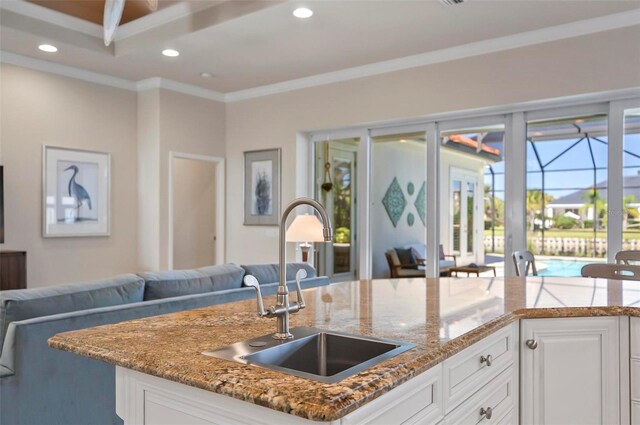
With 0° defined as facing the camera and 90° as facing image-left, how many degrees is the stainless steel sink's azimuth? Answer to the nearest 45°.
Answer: approximately 315°

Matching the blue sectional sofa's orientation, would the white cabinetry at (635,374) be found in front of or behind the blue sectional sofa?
behind

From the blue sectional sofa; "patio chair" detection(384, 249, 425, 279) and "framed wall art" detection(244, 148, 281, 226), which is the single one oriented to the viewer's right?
the patio chair

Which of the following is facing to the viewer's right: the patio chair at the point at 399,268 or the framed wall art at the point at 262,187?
the patio chair

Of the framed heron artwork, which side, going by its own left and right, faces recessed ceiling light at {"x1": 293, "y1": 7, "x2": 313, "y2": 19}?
front

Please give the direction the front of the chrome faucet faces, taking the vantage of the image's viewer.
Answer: facing the viewer and to the right of the viewer

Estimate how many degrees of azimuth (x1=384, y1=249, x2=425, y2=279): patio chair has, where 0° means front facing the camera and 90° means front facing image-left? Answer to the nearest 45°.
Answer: approximately 270°

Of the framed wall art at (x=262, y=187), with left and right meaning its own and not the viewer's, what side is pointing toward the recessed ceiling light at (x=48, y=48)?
front

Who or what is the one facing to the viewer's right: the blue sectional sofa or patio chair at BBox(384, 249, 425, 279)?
the patio chair

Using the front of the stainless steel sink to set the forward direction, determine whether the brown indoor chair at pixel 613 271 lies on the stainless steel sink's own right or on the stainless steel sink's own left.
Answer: on the stainless steel sink's own left

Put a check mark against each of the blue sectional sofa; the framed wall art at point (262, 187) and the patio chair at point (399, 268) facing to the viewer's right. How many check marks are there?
1

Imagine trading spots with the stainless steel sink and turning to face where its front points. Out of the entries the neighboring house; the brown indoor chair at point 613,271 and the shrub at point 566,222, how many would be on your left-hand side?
3

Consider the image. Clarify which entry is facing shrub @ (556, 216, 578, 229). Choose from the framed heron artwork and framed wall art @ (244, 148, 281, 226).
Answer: the framed heron artwork
